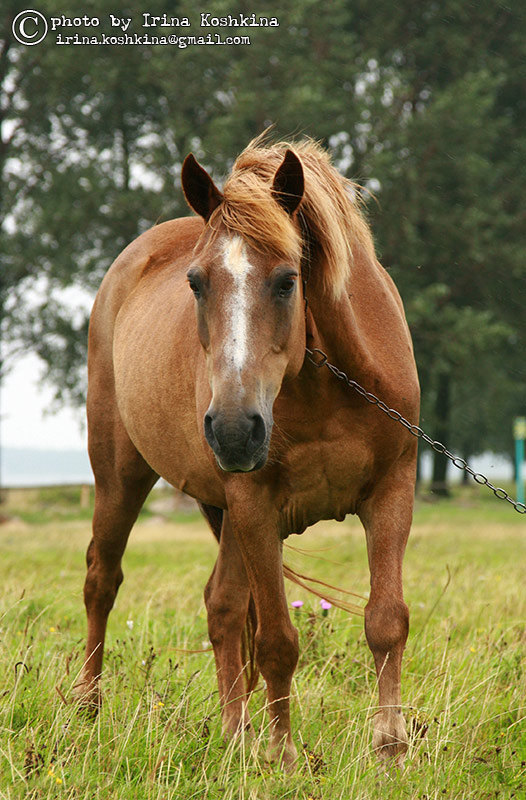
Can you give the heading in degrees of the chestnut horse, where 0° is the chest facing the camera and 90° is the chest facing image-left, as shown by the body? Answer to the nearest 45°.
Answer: approximately 315°
